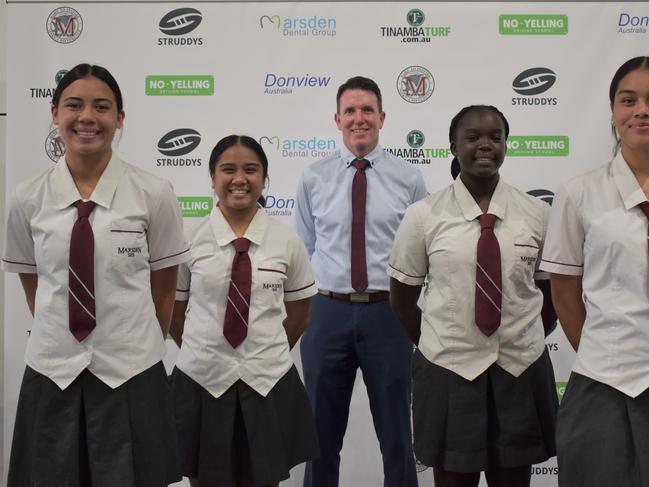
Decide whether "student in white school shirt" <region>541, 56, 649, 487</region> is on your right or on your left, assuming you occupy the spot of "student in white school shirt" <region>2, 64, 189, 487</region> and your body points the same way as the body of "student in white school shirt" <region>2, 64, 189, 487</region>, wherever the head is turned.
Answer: on your left

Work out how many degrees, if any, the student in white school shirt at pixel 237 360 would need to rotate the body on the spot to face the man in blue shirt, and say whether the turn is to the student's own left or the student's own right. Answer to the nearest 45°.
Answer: approximately 135° to the student's own left

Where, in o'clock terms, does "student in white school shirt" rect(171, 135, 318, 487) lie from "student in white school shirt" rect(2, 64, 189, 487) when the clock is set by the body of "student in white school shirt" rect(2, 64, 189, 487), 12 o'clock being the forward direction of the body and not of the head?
"student in white school shirt" rect(171, 135, 318, 487) is roughly at 8 o'clock from "student in white school shirt" rect(2, 64, 189, 487).

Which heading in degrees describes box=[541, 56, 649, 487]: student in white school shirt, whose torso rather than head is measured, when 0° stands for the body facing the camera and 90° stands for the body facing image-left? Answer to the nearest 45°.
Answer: approximately 0°

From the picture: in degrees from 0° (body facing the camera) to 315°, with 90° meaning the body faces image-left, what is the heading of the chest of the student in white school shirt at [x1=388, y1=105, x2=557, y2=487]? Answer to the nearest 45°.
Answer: approximately 0°

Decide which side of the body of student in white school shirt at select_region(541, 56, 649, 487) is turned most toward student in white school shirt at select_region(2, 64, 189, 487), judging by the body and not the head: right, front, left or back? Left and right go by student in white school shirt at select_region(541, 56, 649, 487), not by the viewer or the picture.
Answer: right

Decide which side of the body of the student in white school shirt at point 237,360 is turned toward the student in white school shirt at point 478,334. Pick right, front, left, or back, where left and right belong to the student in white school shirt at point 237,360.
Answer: left
